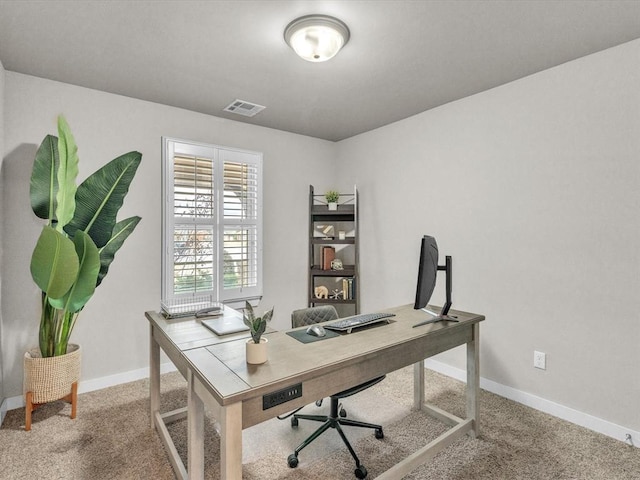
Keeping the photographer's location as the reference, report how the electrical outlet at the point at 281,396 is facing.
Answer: facing the viewer and to the right of the viewer

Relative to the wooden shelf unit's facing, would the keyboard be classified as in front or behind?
in front

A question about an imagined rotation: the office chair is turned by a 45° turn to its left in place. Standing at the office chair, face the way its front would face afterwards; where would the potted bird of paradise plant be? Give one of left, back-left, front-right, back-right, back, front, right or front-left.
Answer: back

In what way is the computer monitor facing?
to the viewer's left

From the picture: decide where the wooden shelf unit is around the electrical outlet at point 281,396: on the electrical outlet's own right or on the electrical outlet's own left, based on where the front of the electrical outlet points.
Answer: on the electrical outlet's own left

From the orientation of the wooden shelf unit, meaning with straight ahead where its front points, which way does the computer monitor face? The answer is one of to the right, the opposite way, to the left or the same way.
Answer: to the right

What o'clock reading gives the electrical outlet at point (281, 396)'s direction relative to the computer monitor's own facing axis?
The electrical outlet is roughly at 10 o'clock from the computer monitor.

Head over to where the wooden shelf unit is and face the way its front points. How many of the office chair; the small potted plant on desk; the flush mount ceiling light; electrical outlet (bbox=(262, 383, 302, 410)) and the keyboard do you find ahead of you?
5

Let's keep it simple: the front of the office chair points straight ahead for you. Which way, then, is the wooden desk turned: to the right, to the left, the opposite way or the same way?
the opposite way

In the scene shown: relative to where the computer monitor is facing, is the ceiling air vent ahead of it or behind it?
ahead

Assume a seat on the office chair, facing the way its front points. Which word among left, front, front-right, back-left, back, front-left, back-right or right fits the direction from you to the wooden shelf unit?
back-left

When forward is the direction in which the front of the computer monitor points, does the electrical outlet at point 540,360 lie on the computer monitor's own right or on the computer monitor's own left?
on the computer monitor's own right

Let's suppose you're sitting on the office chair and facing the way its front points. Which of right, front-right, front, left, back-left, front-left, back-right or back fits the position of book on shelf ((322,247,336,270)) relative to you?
back-left

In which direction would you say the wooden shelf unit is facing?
toward the camera
